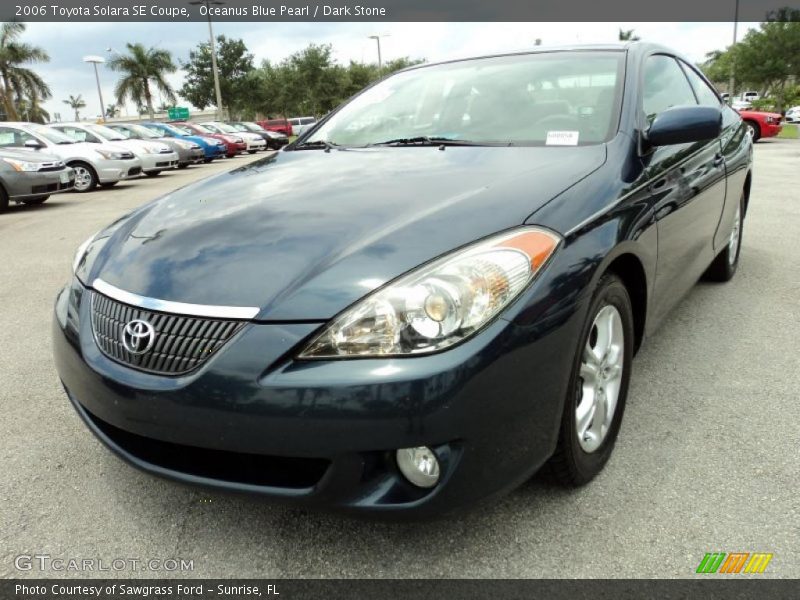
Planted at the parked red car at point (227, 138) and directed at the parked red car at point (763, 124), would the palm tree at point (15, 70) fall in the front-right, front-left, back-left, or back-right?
back-left

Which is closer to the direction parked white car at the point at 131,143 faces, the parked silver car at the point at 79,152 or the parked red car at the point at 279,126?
the parked silver car

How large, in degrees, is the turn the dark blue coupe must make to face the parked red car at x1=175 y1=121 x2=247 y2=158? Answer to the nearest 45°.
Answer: approximately 135° to its right

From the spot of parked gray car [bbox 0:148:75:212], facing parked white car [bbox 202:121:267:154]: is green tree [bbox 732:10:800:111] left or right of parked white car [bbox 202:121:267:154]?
right

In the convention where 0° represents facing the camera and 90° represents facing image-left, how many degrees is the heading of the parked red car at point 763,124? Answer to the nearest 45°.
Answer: approximately 315°
